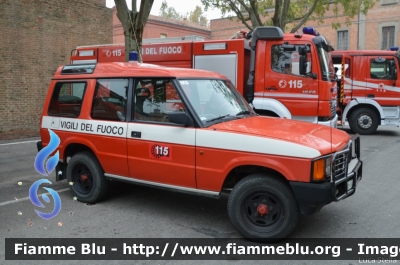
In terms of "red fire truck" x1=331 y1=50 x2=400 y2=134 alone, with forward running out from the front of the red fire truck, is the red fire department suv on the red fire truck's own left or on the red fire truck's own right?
on the red fire truck's own right

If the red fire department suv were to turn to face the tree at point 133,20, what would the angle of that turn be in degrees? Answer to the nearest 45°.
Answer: approximately 135° to its left

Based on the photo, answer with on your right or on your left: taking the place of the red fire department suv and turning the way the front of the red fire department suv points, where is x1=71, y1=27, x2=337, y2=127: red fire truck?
on your left

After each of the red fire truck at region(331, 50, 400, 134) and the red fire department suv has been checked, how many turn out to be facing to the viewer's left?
0

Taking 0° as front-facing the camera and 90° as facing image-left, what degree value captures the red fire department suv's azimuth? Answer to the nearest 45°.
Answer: approximately 315°
